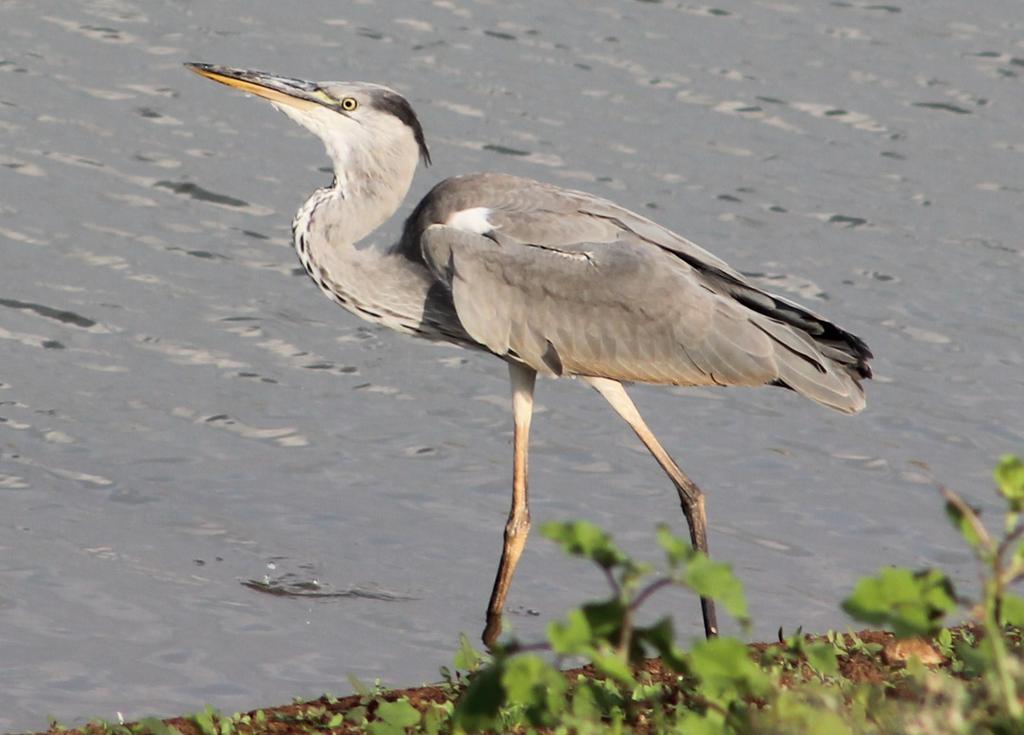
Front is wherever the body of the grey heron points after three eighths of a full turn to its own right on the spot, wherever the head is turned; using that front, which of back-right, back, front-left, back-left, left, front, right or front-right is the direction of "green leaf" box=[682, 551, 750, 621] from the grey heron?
back-right

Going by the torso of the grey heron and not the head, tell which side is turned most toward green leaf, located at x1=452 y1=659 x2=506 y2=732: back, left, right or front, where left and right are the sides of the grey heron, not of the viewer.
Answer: left

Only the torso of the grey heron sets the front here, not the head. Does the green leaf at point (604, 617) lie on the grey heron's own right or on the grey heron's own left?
on the grey heron's own left

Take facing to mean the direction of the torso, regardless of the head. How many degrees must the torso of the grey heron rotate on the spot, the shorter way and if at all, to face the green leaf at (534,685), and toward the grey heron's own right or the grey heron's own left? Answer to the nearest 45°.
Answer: approximately 90° to the grey heron's own left

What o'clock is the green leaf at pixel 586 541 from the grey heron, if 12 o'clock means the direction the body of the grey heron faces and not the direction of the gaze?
The green leaf is roughly at 9 o'clock from the grey heron.

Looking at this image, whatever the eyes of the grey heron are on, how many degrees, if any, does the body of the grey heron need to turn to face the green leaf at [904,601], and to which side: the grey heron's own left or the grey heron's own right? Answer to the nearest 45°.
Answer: approximately 90° to the grey heron's own left

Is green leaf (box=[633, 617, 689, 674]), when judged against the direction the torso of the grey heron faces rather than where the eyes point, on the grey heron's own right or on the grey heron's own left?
on the grey heron's own left

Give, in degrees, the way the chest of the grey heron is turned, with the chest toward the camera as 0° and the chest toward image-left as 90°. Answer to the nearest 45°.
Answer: approximately 90°

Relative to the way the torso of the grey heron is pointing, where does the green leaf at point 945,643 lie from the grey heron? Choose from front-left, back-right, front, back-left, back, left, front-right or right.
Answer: back-left
